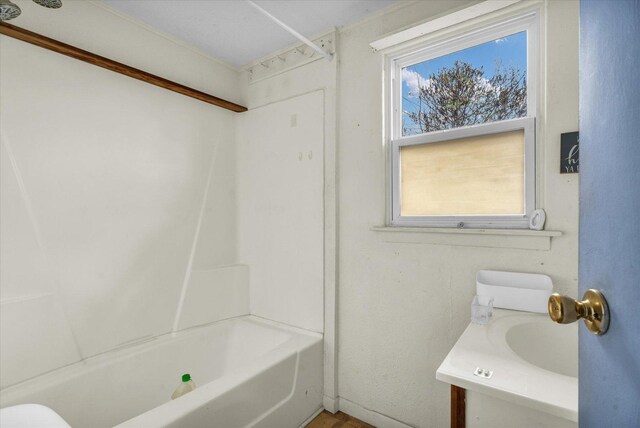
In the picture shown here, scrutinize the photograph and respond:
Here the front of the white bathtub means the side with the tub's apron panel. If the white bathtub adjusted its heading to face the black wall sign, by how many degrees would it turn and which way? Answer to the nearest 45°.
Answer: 0° — it already faces it

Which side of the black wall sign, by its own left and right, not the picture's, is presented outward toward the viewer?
front

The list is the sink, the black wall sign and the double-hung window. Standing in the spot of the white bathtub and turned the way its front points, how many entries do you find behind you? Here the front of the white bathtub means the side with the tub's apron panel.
0

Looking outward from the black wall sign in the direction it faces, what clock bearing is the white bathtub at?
The white bathtub is roughly at 2 o'clock from the black wall sign.

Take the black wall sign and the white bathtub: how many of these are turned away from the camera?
0

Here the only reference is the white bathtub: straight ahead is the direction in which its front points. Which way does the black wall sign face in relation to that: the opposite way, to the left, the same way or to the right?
to the right

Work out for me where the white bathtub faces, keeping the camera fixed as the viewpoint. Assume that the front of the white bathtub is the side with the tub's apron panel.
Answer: facing the viewer and to the right of the viewer

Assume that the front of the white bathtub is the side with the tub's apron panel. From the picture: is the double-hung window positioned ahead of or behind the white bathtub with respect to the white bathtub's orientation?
ahead
